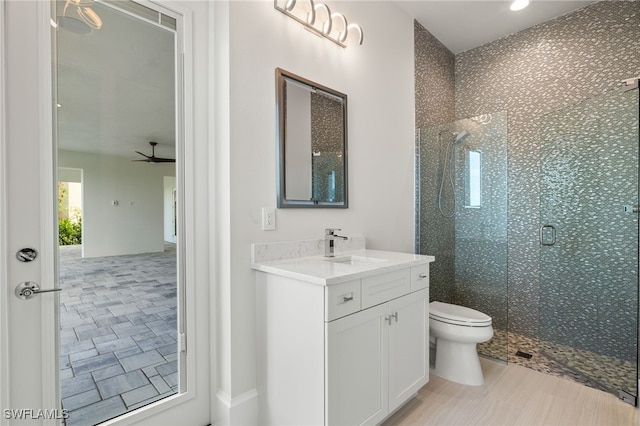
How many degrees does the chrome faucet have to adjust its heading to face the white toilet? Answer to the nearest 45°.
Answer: approximately 45° to its left

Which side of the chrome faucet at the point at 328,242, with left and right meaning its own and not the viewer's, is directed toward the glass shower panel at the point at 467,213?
left

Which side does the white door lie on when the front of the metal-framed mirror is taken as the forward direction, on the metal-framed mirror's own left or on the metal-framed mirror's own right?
on the metal-framed mirror's own right

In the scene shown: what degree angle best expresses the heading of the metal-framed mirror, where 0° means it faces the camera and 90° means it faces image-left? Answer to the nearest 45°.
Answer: approximately 315°
